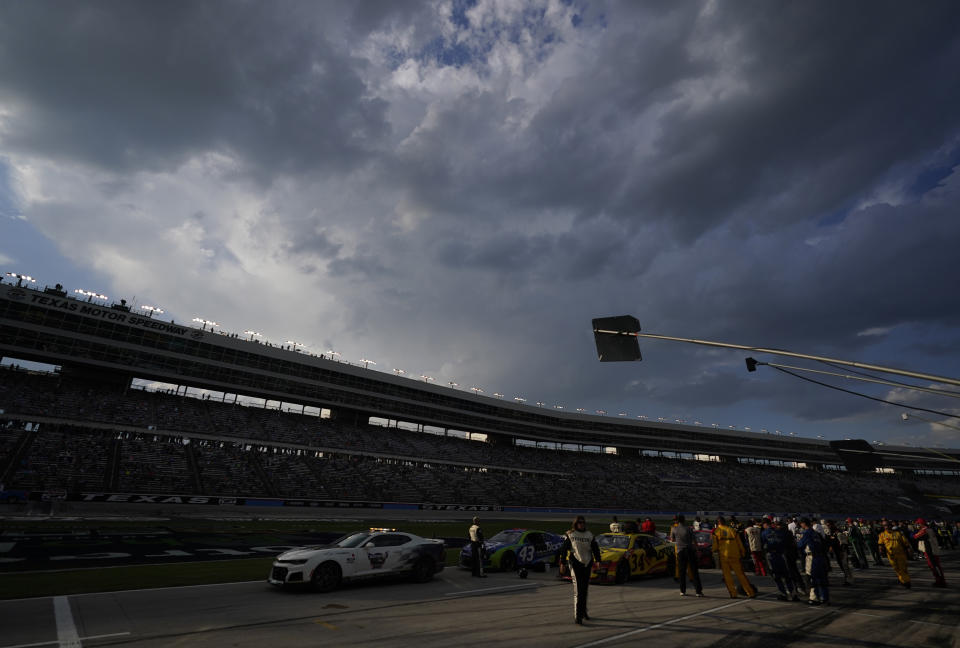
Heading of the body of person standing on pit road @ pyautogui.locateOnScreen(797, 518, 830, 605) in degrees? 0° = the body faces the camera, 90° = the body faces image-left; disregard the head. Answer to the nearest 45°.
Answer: approximately 135°

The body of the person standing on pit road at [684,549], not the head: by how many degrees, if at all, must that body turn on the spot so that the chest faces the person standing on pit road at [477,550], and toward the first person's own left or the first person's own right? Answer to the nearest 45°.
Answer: approximately 90° to the first person's own left

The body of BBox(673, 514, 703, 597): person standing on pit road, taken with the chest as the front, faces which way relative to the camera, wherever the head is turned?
away from the camera

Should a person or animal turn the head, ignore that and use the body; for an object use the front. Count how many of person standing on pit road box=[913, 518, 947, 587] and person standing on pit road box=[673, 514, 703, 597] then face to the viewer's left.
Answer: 1

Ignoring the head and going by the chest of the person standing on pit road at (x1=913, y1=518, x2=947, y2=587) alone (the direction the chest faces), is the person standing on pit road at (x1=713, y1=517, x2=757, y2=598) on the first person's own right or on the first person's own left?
on the first person's own left

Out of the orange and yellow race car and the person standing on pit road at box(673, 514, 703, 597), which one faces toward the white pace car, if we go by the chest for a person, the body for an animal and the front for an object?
the orange and yellow race car

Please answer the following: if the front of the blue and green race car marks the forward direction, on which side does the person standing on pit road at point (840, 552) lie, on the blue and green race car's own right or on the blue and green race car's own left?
on the blue and green race car's own left

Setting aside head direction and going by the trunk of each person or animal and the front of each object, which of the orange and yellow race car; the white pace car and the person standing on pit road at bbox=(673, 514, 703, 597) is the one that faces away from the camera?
the person standing on pit road

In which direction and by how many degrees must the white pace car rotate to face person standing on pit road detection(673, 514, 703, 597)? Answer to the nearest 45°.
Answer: approximately 135° to its left
